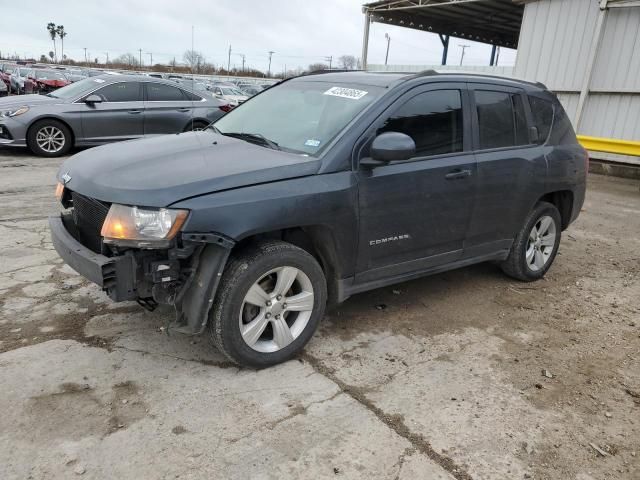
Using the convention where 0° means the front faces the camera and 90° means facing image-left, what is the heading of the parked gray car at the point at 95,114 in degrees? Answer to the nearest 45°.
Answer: approximately 90°

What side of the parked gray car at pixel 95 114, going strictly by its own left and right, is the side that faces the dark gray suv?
left

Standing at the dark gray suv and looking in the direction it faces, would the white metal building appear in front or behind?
behind

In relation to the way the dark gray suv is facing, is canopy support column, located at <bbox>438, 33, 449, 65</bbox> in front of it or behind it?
behind

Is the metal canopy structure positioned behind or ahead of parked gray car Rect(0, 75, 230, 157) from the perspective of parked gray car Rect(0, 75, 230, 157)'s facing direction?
behind

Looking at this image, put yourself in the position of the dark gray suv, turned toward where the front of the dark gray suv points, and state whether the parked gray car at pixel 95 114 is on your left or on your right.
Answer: on your right

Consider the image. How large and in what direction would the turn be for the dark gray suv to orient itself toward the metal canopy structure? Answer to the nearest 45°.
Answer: approximately 135° to its right

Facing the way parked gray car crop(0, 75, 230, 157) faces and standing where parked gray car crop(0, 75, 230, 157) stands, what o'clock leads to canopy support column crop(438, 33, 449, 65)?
The canopy support column is roughly at 5 o'clock from the parked gray car.

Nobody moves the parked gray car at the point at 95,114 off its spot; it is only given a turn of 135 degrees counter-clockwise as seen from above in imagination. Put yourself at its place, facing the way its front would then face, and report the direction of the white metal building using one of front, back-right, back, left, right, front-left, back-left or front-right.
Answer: front-left

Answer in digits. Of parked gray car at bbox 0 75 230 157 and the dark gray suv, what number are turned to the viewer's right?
0
